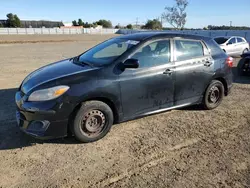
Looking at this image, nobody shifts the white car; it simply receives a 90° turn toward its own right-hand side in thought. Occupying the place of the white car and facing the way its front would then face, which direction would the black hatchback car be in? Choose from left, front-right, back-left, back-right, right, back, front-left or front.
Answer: back-left

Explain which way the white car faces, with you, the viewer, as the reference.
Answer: facing the viewer and to the left of the viewer

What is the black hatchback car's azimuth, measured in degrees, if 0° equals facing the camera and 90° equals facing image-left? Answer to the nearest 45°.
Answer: approximately 45°
